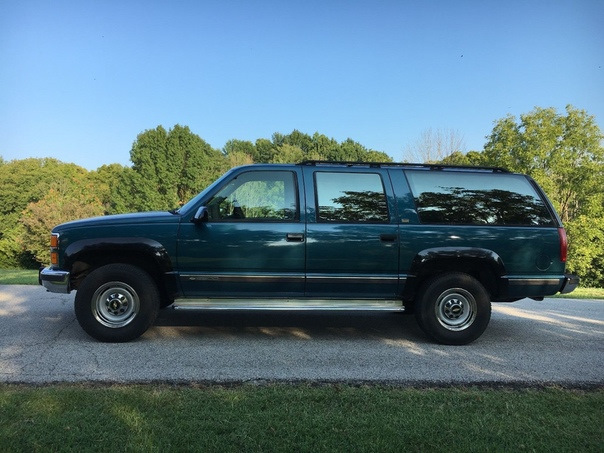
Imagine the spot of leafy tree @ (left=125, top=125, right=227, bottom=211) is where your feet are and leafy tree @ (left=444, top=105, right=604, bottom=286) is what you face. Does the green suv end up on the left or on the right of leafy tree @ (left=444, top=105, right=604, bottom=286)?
right

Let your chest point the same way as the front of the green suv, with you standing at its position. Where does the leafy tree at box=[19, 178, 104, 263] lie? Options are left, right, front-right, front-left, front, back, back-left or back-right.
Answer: front-right

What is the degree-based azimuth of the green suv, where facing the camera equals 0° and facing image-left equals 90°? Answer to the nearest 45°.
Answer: approximately 90°

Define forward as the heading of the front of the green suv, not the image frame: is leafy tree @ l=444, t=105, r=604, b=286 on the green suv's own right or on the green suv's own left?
on the green suv's own right

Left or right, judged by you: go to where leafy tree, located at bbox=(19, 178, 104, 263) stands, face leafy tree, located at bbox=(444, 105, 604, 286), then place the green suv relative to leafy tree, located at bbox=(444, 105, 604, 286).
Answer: right
